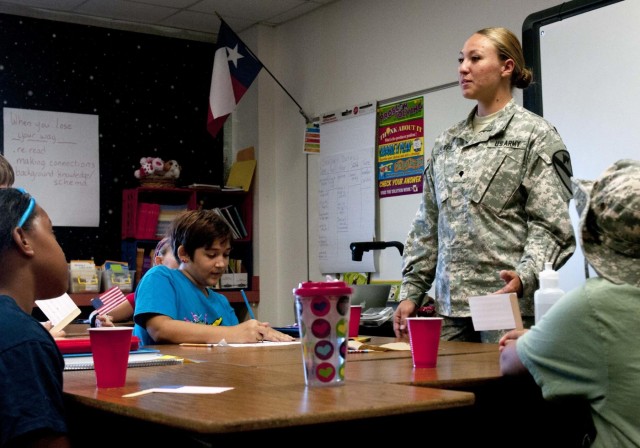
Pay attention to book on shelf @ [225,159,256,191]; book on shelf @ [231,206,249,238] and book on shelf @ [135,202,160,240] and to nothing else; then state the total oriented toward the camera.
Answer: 3

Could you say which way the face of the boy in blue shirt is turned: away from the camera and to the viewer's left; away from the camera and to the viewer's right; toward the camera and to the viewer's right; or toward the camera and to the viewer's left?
toward the camera and to the viewer's right

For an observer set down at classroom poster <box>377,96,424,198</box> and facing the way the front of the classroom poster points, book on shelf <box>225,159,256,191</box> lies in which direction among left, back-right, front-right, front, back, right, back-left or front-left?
right

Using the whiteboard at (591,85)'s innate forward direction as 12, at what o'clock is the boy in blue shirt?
The boy in blue shirt is roughly at 12 o'clock from the whiteboard.

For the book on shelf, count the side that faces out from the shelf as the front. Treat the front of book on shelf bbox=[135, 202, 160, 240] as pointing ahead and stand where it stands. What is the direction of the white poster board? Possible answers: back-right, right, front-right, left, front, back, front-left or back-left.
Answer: right

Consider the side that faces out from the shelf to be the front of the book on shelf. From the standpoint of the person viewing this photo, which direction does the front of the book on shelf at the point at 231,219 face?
facing the viewer

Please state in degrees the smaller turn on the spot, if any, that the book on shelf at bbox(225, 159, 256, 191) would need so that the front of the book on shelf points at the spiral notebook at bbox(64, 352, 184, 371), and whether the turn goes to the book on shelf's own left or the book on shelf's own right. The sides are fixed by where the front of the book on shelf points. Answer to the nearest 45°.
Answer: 0° — it already faces it

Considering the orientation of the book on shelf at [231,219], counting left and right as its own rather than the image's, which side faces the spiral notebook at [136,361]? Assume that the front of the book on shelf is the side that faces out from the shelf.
front

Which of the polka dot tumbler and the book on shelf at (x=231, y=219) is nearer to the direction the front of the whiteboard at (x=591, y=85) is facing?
the polka dot tumbler

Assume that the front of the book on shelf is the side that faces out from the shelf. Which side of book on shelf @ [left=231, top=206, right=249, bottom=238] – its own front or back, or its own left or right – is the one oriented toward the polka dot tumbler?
front

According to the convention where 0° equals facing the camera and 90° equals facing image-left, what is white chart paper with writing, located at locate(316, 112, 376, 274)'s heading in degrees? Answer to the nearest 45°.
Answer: approximately 45°

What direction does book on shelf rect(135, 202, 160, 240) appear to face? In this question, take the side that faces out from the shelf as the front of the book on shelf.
toward the camera

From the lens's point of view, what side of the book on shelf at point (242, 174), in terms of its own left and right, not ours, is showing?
front

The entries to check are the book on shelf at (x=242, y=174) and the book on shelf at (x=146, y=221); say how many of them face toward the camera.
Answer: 2
